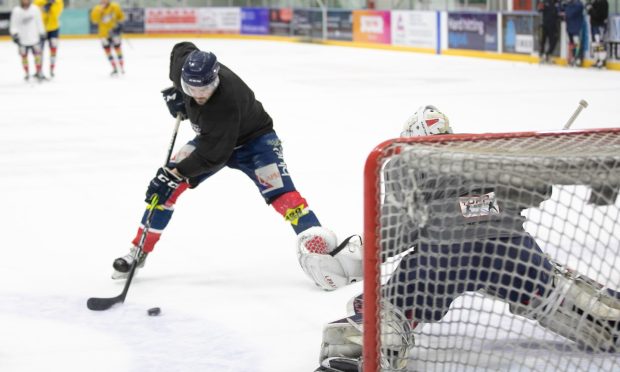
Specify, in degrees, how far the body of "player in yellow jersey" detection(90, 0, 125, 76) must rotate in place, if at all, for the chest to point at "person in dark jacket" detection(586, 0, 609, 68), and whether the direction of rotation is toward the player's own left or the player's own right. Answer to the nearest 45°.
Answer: approximately 90° to the player's own left

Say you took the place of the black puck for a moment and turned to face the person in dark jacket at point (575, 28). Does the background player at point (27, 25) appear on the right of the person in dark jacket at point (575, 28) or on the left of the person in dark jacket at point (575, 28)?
left

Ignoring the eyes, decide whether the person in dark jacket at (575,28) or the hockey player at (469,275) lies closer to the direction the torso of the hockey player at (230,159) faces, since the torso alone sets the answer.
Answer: the hockey player

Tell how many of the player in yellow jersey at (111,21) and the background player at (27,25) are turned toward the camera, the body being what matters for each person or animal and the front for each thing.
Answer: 2

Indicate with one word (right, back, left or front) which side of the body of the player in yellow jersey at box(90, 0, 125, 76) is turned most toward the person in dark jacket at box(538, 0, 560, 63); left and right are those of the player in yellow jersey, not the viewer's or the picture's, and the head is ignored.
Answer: left

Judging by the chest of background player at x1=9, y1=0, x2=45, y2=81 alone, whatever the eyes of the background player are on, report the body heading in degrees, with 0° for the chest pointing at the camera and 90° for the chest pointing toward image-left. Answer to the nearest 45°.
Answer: approximately 0°

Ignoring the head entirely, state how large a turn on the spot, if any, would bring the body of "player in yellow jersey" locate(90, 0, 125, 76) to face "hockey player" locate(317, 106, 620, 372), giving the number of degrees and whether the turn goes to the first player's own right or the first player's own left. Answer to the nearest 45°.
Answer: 0° — they already face them

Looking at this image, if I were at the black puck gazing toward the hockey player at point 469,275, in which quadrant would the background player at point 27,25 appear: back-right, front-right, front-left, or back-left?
back-left

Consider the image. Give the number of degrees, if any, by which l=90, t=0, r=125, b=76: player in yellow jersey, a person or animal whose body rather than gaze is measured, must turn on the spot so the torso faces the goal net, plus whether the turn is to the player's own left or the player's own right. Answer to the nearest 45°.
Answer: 0° — they already face it
